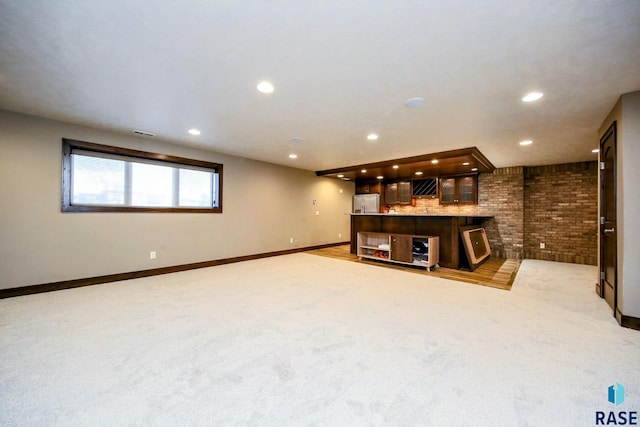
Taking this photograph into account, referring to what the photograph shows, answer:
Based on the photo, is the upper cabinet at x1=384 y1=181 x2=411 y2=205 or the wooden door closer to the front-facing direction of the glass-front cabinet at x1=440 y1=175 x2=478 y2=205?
the wooden door

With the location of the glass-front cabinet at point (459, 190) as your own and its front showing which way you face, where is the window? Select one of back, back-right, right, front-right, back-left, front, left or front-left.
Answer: front-right

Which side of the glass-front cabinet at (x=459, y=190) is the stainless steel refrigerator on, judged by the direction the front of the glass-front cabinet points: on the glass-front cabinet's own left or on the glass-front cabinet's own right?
on the glass-front cabinet's own right

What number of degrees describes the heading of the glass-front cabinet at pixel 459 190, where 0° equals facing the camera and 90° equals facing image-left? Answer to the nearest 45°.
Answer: approximately 0°

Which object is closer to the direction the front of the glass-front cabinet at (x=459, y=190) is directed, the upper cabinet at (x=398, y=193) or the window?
the window

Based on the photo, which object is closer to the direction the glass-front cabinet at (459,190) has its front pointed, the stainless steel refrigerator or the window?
the window

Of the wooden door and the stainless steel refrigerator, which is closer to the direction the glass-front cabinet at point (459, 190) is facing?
the wooden door

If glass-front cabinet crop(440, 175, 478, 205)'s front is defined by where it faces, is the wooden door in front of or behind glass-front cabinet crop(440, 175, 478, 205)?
in front

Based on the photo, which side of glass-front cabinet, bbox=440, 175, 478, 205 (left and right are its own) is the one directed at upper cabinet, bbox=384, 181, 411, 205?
right
